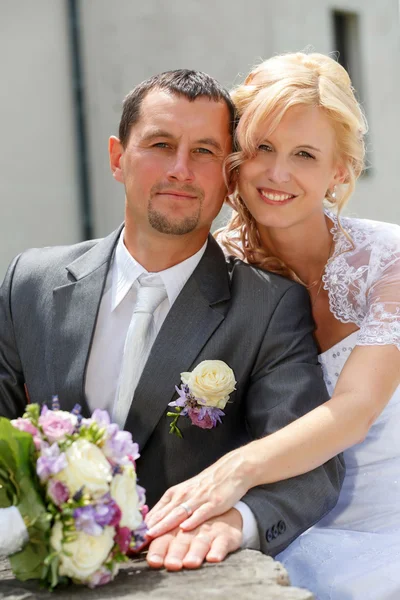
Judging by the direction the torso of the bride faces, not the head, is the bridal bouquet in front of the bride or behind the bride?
in front

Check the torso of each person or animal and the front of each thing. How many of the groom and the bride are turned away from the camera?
0

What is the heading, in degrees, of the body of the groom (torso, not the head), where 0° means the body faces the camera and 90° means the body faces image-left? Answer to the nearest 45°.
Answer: approximately 0°

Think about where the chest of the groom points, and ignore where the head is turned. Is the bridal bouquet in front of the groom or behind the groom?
in front

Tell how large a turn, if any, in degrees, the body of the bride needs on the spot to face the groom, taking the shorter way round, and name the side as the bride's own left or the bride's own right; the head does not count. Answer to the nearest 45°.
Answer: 0° — they already face them

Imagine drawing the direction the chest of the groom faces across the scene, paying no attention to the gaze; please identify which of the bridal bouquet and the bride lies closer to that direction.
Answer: the bridal bouquet

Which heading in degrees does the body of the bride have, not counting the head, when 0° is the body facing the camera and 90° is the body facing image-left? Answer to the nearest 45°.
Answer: approximately 45°
